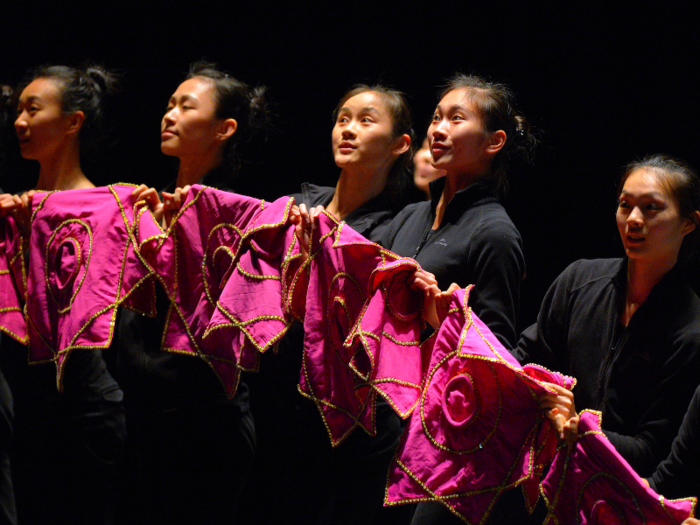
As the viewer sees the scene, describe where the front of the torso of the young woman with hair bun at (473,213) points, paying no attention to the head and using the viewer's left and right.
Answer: facing the viewer and to the left of the viewer

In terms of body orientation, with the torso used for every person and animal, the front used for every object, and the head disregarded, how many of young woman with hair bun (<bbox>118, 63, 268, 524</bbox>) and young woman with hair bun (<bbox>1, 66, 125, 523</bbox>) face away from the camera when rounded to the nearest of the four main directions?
0

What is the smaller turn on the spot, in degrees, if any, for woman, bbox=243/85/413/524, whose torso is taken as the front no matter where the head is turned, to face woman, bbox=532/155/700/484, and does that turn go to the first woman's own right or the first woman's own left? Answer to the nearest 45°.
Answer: approximately 90° to the first woman's own left

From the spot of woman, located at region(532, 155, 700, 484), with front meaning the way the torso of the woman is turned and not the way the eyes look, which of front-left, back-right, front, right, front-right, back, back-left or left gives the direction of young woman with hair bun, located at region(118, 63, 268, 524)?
front-right

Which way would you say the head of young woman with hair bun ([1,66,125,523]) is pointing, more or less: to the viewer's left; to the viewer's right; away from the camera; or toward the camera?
to the viewer's left

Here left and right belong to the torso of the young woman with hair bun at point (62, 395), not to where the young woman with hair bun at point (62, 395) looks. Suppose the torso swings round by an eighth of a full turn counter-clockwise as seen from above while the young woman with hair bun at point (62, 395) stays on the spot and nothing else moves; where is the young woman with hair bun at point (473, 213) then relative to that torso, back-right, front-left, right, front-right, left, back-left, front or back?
front-left

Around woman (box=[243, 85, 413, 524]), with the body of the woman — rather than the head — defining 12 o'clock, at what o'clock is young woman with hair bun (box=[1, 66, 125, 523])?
The young woman with hair bun is roughly at 2 o'clock from the woman.

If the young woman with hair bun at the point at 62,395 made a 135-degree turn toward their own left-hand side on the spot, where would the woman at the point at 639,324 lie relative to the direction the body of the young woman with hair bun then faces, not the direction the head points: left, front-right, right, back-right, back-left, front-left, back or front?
front-right

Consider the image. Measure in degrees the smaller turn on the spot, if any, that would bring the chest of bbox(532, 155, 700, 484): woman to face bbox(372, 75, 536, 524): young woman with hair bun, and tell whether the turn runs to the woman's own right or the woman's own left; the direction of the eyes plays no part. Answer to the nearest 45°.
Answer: approximately 90° to the woman's own right

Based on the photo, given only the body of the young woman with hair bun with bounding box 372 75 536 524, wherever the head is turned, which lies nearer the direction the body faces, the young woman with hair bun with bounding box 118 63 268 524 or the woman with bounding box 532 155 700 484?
the young woman with hair bun

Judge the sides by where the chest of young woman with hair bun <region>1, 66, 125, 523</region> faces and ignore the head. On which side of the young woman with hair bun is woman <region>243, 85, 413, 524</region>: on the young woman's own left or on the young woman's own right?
on the young woman's own left
